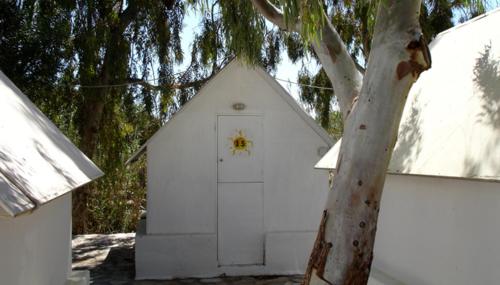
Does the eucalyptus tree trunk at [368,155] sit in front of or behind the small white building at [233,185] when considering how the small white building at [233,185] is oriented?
in front

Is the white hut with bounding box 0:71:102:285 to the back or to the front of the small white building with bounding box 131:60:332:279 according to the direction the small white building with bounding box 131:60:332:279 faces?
to the front

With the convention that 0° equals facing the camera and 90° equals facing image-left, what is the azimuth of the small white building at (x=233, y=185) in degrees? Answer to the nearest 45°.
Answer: approximately 0°

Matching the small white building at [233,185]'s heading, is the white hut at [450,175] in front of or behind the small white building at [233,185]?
in front
